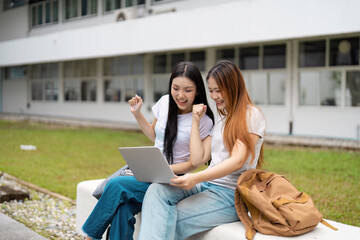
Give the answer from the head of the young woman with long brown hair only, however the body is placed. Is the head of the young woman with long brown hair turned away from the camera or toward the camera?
toward the camera

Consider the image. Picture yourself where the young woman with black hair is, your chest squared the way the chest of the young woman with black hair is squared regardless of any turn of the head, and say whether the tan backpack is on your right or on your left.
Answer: on your left

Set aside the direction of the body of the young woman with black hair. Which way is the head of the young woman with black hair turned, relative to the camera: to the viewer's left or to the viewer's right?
to the viewer's left
